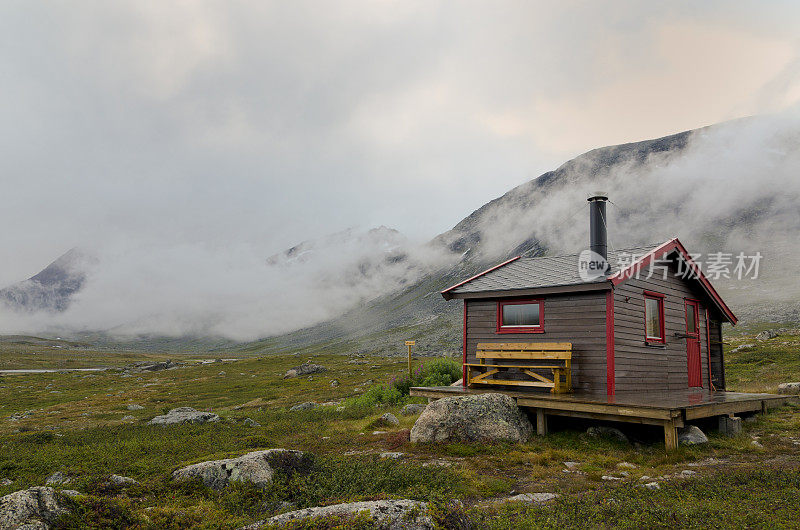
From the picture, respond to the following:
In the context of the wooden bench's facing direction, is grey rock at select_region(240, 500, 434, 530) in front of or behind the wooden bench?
in front

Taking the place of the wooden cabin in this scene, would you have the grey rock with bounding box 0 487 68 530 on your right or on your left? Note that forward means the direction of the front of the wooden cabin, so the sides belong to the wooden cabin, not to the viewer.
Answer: on your right

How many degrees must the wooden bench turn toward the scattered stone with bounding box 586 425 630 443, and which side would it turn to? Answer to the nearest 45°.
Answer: approximately 90° to its left

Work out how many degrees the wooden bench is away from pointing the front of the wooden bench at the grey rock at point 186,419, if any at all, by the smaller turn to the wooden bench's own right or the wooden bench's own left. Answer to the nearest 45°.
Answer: approximately 45° to the wooden bench's own right

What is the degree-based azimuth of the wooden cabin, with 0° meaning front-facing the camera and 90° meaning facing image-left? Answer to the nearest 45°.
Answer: approximately 315°

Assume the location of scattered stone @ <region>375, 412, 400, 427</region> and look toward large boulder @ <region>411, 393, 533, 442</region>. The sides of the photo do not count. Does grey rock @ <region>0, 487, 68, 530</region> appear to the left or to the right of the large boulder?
right

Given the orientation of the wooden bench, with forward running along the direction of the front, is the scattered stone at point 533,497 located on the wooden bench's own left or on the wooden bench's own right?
on the wooden bench's own left

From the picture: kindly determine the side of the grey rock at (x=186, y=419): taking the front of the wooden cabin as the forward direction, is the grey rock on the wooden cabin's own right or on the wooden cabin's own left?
on the wooden cabin's own right

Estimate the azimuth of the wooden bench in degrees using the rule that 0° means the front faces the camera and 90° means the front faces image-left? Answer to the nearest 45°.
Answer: approximately 45°

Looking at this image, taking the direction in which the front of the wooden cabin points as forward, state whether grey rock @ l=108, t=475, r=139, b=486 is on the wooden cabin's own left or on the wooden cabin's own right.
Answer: on the wooden cabin's own right

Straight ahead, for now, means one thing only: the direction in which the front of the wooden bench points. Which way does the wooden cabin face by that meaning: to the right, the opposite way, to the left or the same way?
to the left
